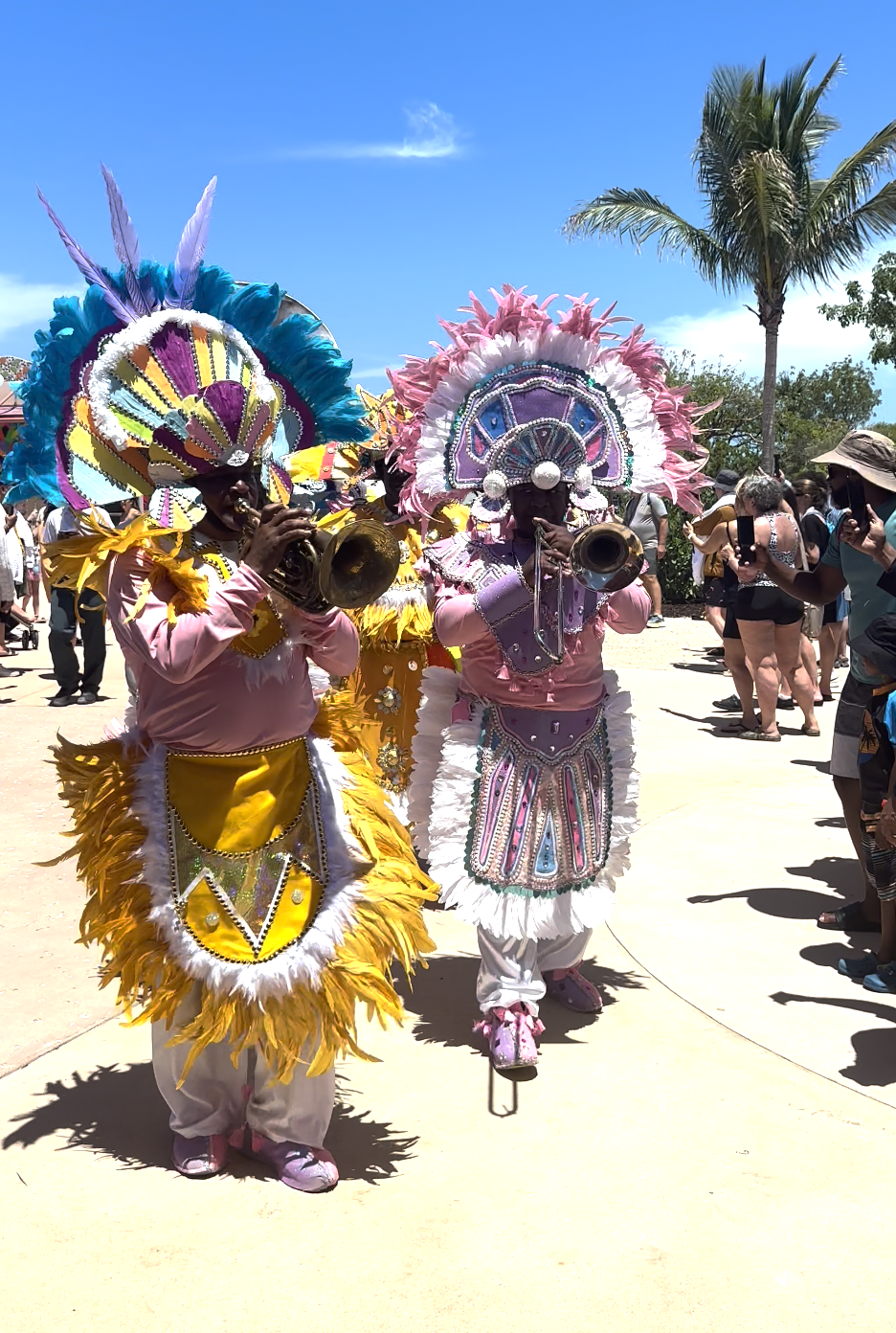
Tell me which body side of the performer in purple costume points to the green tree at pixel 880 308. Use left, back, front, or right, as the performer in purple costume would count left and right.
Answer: back

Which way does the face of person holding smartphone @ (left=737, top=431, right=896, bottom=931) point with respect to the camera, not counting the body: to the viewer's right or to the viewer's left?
to the viewer's left

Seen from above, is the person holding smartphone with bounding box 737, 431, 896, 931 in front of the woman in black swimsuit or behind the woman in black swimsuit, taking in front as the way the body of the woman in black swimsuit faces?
behind

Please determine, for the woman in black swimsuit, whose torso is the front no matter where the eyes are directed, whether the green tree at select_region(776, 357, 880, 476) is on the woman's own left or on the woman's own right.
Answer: on the woman's own right

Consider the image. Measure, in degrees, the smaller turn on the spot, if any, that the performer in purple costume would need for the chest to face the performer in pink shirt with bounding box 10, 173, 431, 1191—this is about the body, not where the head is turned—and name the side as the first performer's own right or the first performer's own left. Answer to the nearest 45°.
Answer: approximately 45° to the first performer's own right

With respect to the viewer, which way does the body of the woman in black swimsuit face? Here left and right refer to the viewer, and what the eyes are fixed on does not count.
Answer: facing away from the viewer and to the left of the viewer

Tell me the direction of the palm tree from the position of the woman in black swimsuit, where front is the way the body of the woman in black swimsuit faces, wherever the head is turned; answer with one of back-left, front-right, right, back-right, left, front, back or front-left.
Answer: front-right

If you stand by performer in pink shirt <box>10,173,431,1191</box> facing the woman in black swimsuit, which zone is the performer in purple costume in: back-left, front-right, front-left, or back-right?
front-right

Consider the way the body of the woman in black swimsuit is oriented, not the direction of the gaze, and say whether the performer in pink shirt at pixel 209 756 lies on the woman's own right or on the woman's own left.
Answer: on the woman's own left

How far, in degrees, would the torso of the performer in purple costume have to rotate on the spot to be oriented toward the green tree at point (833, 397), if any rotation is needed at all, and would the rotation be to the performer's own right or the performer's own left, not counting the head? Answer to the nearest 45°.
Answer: approximately 180°

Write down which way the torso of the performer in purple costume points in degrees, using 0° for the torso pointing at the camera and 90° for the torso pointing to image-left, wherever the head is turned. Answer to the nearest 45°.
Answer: approximately 0°

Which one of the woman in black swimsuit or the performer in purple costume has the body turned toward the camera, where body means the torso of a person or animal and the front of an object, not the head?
the performer in purple costume

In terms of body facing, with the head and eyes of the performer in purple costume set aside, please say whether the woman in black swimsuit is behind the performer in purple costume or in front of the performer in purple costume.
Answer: behind

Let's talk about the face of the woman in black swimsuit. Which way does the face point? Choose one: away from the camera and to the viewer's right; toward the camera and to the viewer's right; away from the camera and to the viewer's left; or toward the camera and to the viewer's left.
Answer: away from the camera and to the viewer's left

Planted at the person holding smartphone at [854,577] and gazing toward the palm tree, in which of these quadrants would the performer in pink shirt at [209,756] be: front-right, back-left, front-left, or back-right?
back-left
